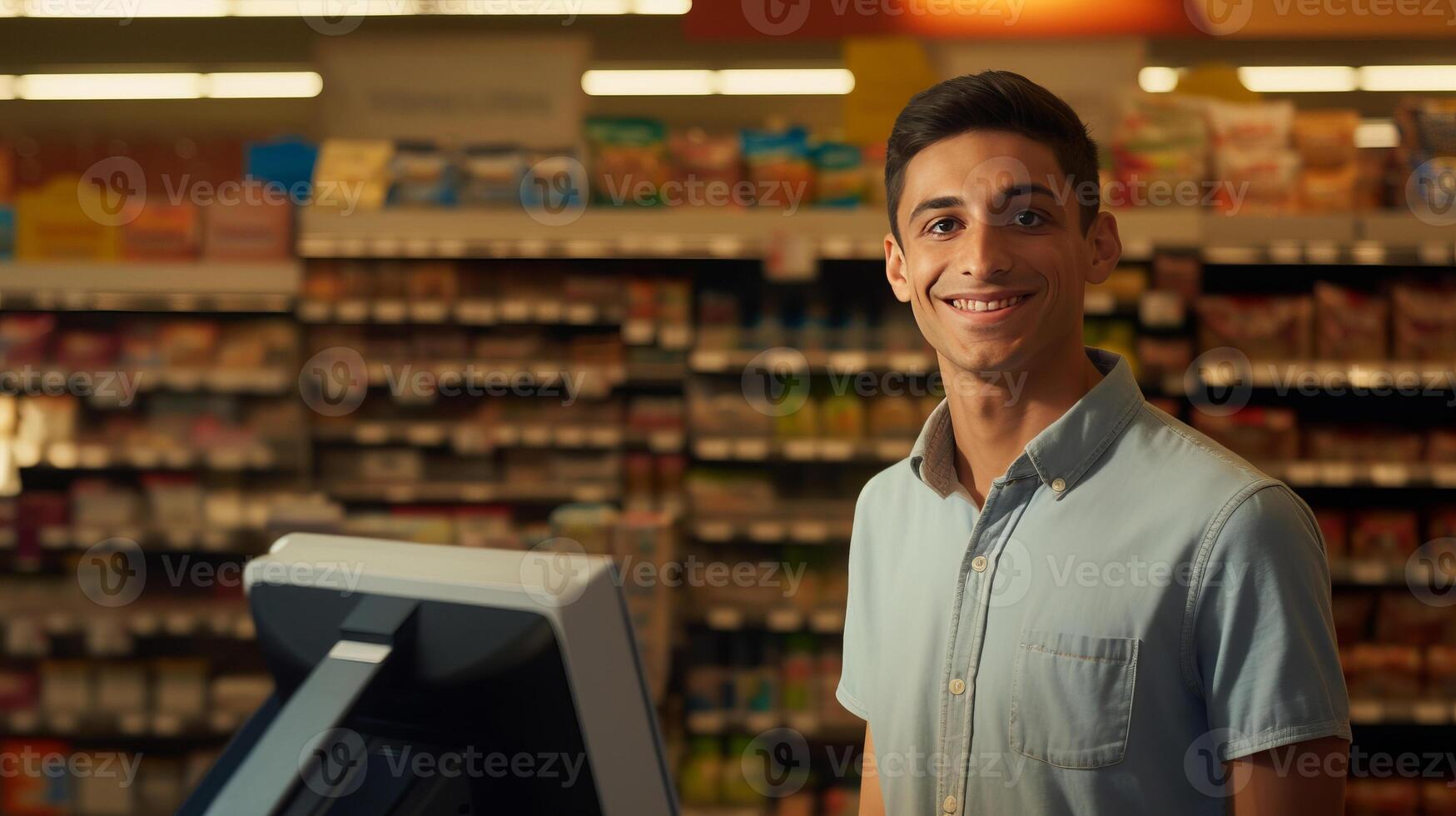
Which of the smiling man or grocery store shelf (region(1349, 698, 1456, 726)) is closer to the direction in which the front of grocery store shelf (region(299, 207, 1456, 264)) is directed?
the smiling man

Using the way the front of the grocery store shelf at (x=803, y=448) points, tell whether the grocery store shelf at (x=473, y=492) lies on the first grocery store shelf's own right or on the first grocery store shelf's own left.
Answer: on the first grocery store shelf's own right

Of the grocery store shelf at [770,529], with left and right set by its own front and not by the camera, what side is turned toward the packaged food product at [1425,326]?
left

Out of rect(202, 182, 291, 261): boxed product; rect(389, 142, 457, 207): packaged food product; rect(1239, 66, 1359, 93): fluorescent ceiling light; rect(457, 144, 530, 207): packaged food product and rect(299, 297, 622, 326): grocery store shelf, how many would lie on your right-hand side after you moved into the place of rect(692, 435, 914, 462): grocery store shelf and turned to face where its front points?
4

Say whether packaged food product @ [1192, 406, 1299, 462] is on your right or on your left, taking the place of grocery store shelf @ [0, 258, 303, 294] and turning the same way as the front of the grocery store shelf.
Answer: on your left

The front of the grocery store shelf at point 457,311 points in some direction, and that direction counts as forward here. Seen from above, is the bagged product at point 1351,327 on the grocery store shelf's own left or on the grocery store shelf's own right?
on the grocery store shelf's own left
